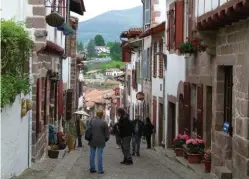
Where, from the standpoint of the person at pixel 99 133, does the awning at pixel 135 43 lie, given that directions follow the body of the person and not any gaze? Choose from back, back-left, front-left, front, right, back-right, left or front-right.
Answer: front

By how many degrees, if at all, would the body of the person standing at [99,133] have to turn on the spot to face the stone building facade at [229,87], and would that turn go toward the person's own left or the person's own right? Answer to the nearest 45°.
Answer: approximately 135° to the person's own right

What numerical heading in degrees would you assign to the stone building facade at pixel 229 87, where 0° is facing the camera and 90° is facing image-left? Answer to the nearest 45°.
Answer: approximately 45°

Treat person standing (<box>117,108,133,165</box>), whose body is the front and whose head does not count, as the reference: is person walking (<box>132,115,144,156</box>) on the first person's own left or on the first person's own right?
on the first person's own right

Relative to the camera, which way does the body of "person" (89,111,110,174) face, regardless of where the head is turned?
away from the camera
